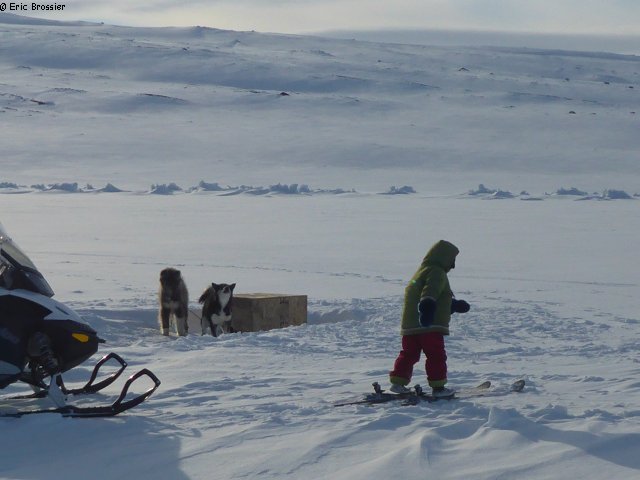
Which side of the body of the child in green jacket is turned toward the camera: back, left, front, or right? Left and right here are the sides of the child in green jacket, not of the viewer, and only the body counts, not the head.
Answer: right

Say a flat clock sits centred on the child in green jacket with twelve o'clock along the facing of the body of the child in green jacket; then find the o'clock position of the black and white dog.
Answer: The black and white dog is roughly at 8 o'clock from the child in green jacket.

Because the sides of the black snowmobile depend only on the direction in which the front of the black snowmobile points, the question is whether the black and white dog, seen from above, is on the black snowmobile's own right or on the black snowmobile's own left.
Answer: on the black snowmobile's own left

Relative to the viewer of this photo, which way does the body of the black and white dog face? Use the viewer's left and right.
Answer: facing the viewer and to the right of the viewer

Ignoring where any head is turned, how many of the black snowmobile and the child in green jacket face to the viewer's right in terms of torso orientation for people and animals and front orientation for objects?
2

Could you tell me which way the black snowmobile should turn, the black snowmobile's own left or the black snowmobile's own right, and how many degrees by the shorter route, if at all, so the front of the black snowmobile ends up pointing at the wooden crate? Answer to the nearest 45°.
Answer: approximately 45° to the black snowmobile's own left

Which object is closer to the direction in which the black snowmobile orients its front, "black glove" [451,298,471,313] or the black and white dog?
the black glove

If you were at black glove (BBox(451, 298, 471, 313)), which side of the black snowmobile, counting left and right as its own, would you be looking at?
front

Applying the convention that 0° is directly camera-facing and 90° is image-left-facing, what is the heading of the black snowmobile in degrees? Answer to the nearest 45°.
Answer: approximately 270°
